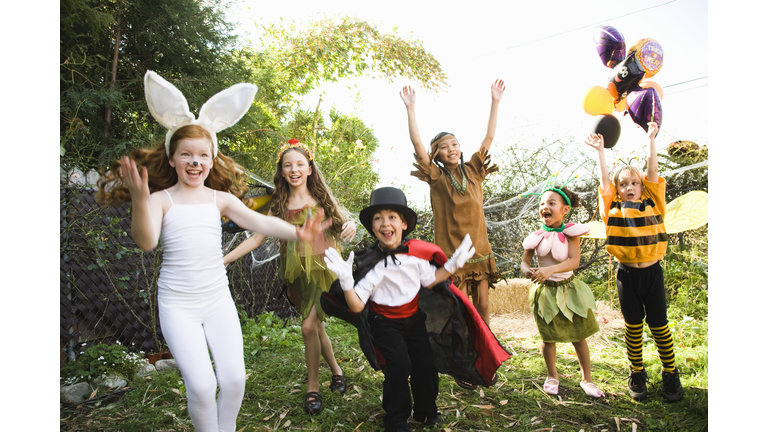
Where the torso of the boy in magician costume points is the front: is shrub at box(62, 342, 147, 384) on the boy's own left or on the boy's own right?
on the boy's own right

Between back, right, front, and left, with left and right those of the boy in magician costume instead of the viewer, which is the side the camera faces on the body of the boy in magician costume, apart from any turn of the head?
front

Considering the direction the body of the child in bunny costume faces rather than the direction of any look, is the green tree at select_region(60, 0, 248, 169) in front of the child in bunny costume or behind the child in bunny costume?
behind

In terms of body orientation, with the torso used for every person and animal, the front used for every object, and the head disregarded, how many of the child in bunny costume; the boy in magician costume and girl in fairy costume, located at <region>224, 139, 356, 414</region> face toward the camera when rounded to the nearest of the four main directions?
3

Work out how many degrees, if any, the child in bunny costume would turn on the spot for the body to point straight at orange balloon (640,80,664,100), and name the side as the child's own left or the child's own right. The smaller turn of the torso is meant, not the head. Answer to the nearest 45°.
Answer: approximately 90° to the child's own left

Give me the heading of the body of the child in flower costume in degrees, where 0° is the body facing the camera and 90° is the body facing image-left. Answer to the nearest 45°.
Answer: approximately 45°

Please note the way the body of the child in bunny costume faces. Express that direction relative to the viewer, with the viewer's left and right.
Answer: facing the viewer

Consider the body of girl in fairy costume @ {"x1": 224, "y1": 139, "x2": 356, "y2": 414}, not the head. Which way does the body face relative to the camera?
toward the camera

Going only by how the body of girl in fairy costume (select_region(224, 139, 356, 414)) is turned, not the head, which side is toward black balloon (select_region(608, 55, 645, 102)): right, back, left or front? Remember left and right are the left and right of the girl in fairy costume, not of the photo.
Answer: left

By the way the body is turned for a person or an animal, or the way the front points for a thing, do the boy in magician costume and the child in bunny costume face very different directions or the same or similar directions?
same or similar directions
